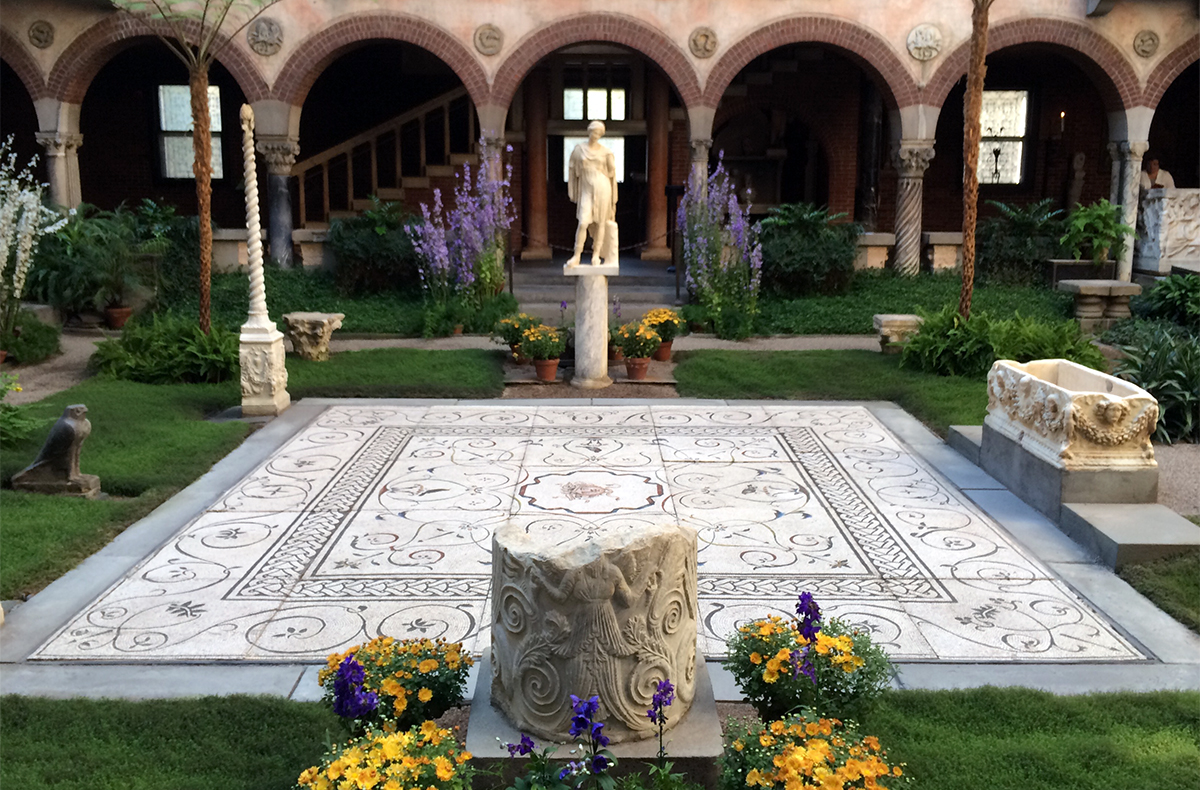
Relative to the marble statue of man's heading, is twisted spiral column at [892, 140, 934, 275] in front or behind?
behind

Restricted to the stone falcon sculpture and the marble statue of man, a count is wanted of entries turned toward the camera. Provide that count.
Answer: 1

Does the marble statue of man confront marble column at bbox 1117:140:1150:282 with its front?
no

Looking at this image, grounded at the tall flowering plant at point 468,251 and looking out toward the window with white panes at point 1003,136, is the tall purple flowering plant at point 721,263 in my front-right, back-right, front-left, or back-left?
front-right

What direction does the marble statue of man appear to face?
toward the camera

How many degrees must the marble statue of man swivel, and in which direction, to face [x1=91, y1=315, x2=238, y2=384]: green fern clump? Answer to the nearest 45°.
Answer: approximately 90° to its right

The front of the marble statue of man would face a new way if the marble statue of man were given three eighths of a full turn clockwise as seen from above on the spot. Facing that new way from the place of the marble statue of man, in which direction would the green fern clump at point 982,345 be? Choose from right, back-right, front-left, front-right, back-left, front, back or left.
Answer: back-right

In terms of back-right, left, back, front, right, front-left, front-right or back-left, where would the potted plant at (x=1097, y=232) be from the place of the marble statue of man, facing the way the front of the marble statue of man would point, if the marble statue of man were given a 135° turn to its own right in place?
right

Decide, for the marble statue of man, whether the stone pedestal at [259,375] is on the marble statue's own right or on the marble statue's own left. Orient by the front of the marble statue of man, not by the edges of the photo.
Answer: on the marble statue's own right

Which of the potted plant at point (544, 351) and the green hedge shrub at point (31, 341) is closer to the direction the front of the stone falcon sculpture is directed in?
the potted plant

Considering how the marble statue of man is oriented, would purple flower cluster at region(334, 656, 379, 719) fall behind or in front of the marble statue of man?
in front

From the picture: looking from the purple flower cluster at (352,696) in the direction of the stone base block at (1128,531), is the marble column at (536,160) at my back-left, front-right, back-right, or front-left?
front-left

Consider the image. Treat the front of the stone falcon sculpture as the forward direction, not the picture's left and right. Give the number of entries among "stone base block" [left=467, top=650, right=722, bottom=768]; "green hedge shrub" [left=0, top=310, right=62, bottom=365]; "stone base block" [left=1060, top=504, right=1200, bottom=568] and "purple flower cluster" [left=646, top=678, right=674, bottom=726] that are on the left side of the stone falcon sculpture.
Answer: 1

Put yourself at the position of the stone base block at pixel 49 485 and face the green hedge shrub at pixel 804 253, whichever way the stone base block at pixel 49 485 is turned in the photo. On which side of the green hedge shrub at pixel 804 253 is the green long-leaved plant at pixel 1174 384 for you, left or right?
right

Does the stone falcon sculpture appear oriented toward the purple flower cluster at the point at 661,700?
no
